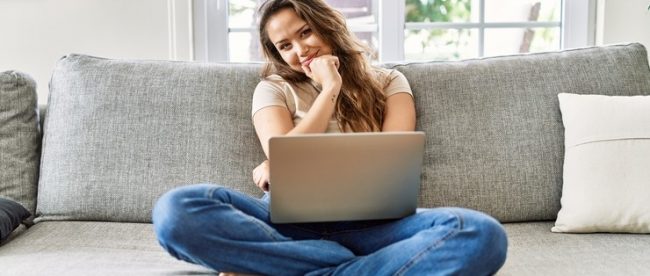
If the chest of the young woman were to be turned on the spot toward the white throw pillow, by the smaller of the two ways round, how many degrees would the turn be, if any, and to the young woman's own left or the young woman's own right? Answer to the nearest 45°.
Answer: approximately 135° to the young woman's own left

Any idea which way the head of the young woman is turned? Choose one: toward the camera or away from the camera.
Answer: toward the camera

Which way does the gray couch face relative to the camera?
toward the camera

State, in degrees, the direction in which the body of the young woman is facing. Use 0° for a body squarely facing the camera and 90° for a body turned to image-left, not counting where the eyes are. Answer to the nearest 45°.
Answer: approximately 0°
